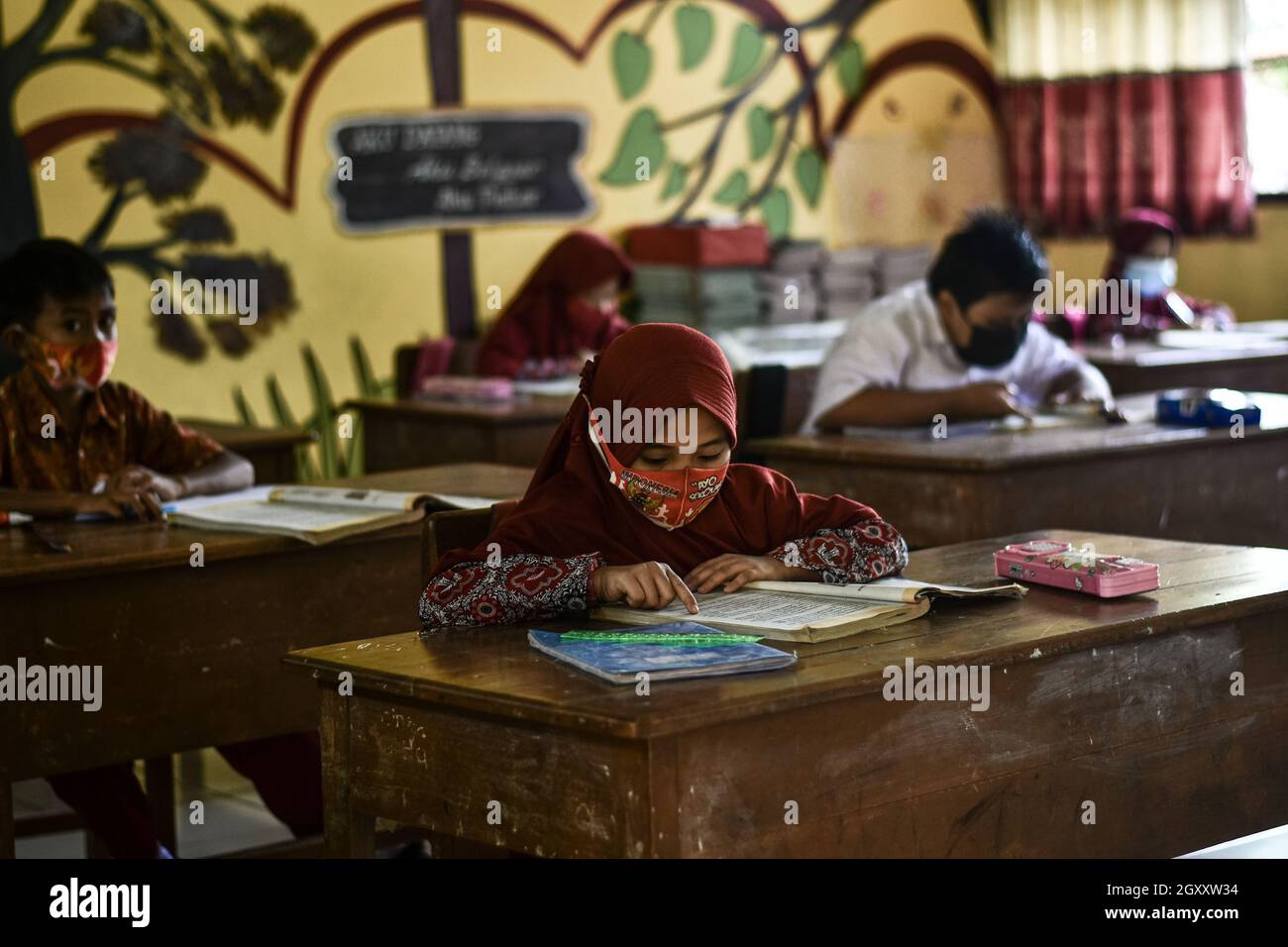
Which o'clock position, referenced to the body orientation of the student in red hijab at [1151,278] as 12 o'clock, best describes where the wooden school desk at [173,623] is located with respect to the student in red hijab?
The wooden school desk is roughly at 2 o'clock from the student in red hijab.
